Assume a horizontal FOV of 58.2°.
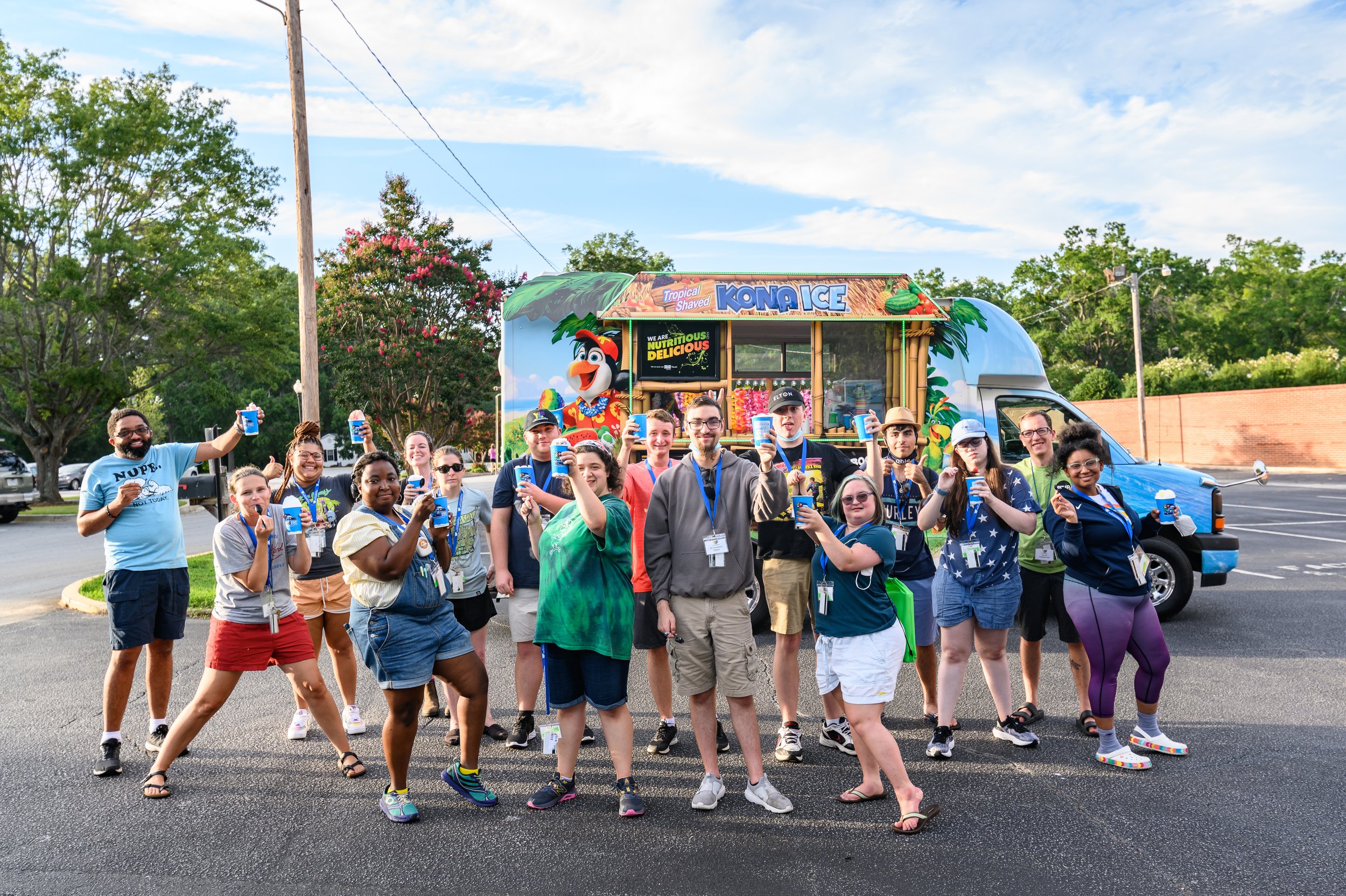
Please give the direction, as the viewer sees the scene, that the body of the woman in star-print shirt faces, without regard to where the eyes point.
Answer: toward the camera

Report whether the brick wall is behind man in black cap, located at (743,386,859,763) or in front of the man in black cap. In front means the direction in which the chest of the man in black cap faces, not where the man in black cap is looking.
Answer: behind

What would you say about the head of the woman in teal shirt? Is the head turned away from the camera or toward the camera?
toward the camera

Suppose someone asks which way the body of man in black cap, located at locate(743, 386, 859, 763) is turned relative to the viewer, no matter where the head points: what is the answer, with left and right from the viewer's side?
facing the viewer

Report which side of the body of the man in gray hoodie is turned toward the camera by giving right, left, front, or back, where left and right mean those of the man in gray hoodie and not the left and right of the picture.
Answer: front

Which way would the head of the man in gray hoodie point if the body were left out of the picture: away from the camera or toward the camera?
toward the camera

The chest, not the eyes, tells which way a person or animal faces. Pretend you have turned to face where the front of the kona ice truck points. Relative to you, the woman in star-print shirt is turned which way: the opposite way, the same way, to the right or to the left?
to the right

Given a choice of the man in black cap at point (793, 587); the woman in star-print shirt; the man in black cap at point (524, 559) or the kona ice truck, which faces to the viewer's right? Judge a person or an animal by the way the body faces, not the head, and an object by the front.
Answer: the kona ice truck

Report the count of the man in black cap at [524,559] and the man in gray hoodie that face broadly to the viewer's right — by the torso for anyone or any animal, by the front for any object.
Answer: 0

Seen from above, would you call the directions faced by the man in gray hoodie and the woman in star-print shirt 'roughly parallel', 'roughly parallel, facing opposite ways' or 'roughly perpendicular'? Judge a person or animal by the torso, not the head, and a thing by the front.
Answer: roughly parallel

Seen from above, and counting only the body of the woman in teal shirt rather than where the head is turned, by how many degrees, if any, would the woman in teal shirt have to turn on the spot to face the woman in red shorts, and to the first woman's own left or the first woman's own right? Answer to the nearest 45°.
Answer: approximately 45° to the first woman's own right

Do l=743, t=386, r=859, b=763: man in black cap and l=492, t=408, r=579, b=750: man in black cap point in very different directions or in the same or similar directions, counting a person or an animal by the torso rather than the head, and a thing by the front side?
same or similar directions

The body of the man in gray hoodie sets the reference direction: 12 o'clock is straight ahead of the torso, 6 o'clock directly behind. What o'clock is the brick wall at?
The brick wall is roughly at 7 o'clock from the man in gray hoodie.

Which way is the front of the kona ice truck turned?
to the viewer's right

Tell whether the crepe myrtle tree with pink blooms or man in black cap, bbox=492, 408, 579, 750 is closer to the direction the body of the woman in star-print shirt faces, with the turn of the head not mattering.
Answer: the man in black cap
